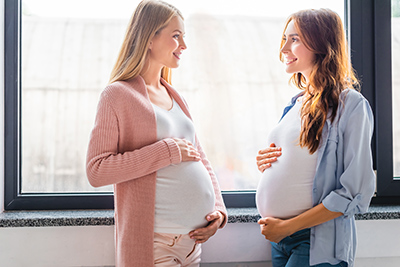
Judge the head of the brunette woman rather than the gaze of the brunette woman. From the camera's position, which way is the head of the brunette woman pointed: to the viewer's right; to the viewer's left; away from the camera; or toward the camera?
to the viewer's left

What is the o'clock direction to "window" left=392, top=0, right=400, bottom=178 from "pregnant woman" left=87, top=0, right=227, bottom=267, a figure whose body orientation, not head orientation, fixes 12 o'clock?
The window is roughly at 10 o'clock from the pregnant woman.

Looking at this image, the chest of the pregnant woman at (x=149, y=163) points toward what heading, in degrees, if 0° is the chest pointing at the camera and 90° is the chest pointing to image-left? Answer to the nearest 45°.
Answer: approximately 315°

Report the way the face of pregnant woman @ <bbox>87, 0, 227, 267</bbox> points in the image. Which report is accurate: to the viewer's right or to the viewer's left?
to the viewer's right
